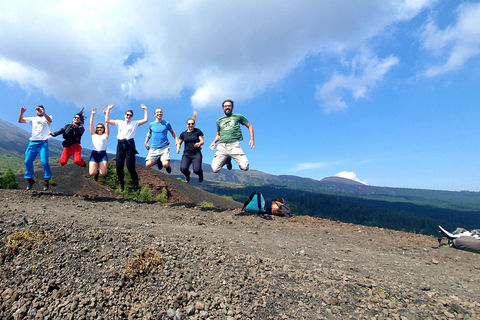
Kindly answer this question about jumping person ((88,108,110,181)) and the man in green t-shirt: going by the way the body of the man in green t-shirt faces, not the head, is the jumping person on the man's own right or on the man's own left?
on the man's own right

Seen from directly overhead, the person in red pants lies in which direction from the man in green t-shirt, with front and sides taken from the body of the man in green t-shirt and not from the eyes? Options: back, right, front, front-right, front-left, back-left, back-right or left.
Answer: right

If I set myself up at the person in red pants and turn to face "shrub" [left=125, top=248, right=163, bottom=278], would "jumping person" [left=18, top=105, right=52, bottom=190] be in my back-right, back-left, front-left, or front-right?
back-right

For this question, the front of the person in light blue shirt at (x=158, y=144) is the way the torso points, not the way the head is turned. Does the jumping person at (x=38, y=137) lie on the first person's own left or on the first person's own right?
on the first person's own right

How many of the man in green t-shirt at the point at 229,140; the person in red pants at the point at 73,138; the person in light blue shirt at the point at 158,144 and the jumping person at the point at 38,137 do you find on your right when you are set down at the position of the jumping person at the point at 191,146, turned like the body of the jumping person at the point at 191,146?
3

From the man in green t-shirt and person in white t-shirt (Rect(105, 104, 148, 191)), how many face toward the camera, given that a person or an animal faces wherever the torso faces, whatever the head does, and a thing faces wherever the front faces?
2

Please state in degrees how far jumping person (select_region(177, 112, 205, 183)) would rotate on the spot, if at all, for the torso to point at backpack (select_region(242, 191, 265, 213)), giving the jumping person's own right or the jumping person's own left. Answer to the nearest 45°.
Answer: approximately 90° to the jumping person's own left

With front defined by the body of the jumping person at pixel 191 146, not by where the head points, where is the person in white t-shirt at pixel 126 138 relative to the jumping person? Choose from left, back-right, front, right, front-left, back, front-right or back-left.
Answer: right

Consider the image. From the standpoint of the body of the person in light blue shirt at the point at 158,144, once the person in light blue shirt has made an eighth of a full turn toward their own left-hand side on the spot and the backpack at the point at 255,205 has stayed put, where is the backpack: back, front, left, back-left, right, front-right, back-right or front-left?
front-left

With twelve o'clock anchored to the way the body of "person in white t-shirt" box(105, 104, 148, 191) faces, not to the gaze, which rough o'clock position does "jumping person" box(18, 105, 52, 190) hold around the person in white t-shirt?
The jumping person is roughly at 4 o'clock from the person in white t-shirt.

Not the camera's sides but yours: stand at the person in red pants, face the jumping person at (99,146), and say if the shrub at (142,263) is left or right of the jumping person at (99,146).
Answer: right

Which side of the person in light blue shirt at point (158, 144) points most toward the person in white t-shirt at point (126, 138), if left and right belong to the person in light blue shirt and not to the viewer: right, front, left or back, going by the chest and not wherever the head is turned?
right
